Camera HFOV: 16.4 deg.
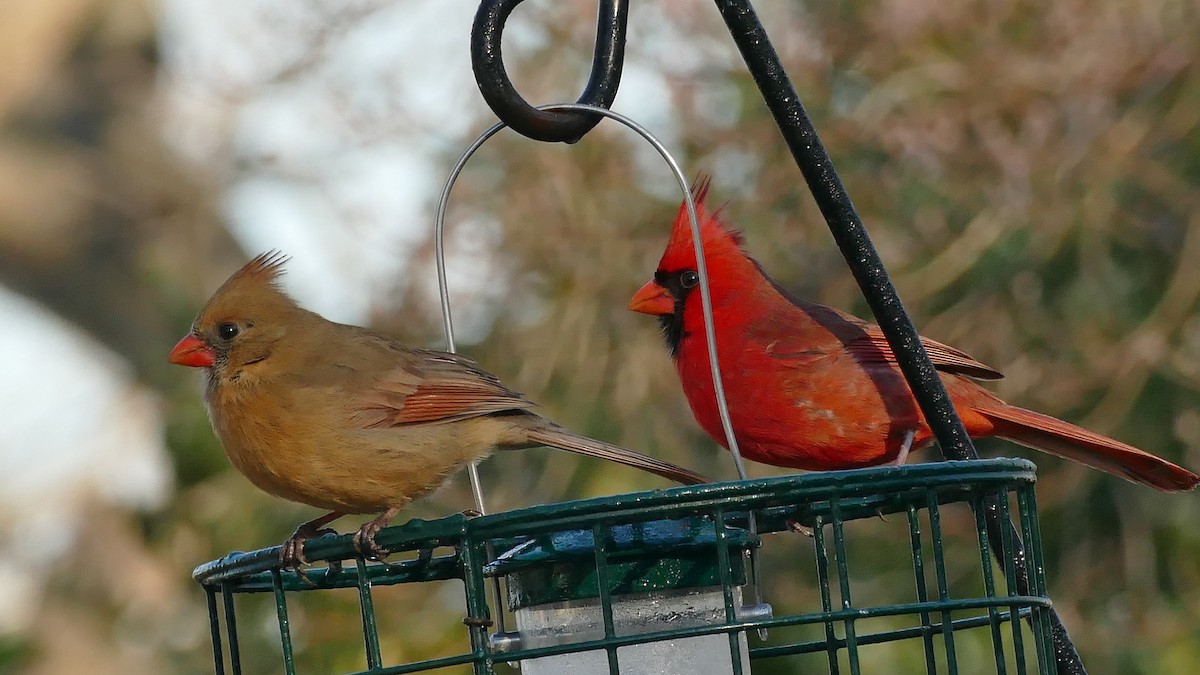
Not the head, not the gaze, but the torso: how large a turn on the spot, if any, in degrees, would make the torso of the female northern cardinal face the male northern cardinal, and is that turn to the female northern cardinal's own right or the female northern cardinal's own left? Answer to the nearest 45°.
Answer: approximately 135° to the female northern cardinal's own right

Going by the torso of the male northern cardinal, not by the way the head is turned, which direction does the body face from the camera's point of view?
to the viewer's left

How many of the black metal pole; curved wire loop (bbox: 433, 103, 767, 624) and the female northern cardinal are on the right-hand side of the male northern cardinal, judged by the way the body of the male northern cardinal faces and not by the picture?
0

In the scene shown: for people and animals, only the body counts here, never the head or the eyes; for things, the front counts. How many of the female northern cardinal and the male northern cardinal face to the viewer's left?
2

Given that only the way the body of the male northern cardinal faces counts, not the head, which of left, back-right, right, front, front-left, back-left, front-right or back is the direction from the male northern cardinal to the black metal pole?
left

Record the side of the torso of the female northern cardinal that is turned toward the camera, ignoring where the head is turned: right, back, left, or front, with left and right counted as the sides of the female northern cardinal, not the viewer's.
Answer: left

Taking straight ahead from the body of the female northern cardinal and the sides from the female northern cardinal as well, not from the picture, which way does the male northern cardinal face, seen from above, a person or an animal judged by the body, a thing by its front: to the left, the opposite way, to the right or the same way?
the same way
